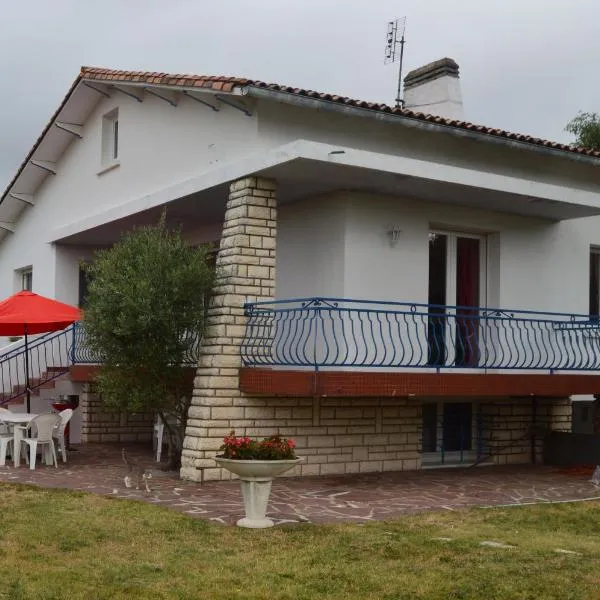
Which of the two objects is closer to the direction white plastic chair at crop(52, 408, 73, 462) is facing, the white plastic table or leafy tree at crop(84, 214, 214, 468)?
the white plastic table

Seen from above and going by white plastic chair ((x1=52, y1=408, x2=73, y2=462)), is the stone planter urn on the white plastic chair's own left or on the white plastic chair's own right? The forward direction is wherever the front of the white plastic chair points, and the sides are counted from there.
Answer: on the white plastic chair's own left

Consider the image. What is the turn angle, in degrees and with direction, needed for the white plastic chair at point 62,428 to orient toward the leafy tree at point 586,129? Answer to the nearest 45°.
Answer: approximately 135° to its right

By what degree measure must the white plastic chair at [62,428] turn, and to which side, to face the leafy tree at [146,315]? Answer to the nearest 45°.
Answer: approximately 135° to its left

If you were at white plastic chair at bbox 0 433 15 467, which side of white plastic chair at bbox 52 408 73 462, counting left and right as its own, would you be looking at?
front

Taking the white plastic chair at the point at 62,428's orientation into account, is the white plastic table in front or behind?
in front

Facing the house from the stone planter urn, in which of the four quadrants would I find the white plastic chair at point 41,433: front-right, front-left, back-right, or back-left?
front-left

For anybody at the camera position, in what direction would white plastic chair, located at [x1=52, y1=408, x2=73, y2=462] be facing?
facing to the left of the viewer
